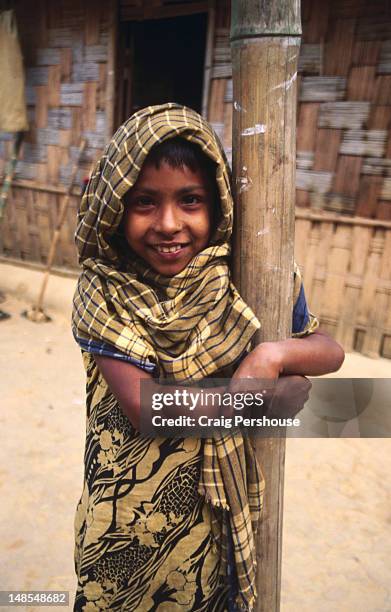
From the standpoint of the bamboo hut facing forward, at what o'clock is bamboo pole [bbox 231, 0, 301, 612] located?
The bamboo pole is roughly at 11 o'clock from the bamboo hut.

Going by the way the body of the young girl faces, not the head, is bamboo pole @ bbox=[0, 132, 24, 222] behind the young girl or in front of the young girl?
behind

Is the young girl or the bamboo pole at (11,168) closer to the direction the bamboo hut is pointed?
the young girl

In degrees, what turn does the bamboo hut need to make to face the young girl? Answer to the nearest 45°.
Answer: approximately 45° to its left

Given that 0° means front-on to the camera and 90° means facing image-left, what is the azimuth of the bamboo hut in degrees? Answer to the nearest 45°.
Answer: approximately 45°
